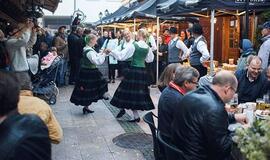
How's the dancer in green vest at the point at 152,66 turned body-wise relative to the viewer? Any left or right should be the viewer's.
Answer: facing to the left of the viewer

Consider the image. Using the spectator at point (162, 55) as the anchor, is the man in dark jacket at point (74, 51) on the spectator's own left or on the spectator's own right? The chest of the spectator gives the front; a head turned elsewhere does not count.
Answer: on the spectator's own right

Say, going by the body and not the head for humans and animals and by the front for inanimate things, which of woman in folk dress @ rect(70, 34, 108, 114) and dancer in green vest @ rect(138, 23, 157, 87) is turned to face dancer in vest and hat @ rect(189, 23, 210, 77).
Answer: the woman in folk dress

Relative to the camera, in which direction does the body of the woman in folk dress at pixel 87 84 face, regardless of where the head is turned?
to the viewer's right

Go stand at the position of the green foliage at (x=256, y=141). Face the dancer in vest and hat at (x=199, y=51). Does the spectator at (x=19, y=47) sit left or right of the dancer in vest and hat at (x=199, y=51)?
left
